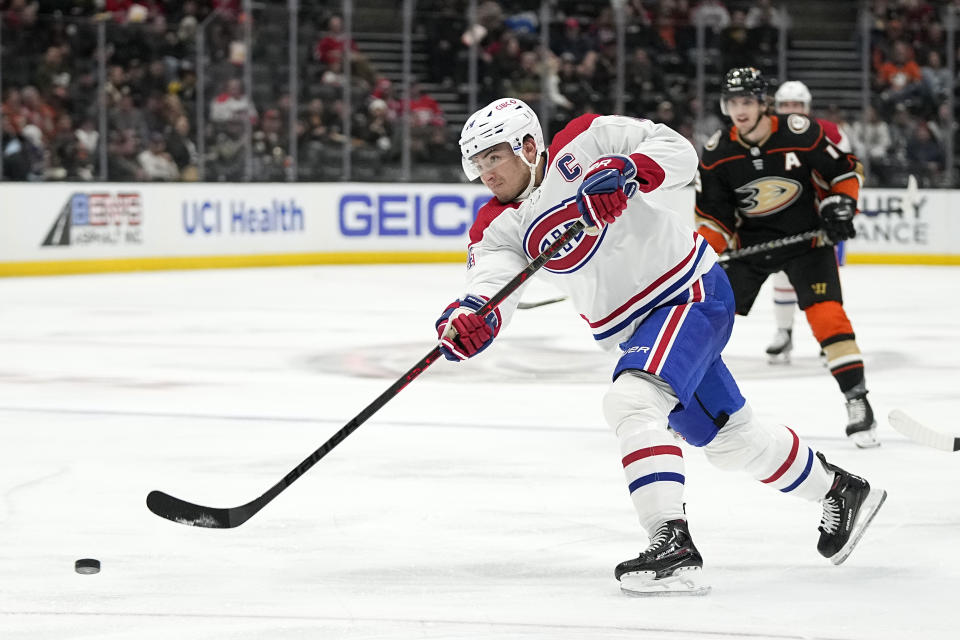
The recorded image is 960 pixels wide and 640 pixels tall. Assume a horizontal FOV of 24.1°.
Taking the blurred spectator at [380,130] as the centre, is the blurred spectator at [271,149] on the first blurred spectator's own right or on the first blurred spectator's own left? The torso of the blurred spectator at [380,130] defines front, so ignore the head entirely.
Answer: on the first blurred spectator's own right

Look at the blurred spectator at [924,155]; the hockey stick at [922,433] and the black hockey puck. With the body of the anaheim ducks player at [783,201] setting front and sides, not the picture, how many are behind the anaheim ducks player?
1

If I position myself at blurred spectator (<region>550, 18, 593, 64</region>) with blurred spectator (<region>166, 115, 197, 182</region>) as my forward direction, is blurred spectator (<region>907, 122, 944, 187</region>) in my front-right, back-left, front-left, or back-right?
back-left

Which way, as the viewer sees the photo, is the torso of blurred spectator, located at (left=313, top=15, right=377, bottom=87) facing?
toward the camera

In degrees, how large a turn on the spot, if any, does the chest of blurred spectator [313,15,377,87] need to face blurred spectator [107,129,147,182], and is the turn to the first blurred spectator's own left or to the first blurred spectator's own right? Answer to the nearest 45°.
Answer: approximately 45° to the first blurred spectator's own right

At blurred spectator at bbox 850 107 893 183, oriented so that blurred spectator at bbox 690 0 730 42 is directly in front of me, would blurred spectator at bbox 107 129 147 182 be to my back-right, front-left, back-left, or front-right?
front-left

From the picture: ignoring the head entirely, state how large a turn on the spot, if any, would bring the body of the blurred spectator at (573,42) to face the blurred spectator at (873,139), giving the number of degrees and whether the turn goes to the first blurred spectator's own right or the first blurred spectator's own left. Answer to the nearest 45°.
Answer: approximately 90° to the first blurred spectator's own left

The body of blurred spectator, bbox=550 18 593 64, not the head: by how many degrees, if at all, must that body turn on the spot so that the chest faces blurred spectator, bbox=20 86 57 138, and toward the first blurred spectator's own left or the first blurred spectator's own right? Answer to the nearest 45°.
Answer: approximately 45° to the first blurred spectator's own right

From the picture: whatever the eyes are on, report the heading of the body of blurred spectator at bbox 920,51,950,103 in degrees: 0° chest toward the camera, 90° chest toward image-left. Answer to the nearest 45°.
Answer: approximately 0°

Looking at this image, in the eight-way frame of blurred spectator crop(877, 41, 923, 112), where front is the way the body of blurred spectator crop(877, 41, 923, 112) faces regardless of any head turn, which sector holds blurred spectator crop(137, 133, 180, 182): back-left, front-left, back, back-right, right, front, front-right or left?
front-right

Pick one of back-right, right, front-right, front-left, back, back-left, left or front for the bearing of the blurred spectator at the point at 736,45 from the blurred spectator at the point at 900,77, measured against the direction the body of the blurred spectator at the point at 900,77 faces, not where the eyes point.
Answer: right

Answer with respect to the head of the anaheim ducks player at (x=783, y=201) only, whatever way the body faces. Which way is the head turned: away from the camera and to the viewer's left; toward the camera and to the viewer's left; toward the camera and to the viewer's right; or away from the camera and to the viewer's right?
toward the camera and to the viewer's left

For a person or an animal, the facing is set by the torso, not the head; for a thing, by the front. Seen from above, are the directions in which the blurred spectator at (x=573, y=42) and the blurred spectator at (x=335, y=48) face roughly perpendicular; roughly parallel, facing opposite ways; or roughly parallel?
roughly parallel

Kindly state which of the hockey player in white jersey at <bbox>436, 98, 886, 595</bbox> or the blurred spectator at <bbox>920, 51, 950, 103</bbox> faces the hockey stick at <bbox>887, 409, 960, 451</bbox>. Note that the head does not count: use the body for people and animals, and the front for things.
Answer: the blurred spectator

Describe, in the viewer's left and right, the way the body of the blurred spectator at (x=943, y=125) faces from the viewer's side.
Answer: facing the viewer

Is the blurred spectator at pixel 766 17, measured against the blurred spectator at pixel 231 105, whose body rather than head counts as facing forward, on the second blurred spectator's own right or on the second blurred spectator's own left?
on the second blurred spectator's own left
